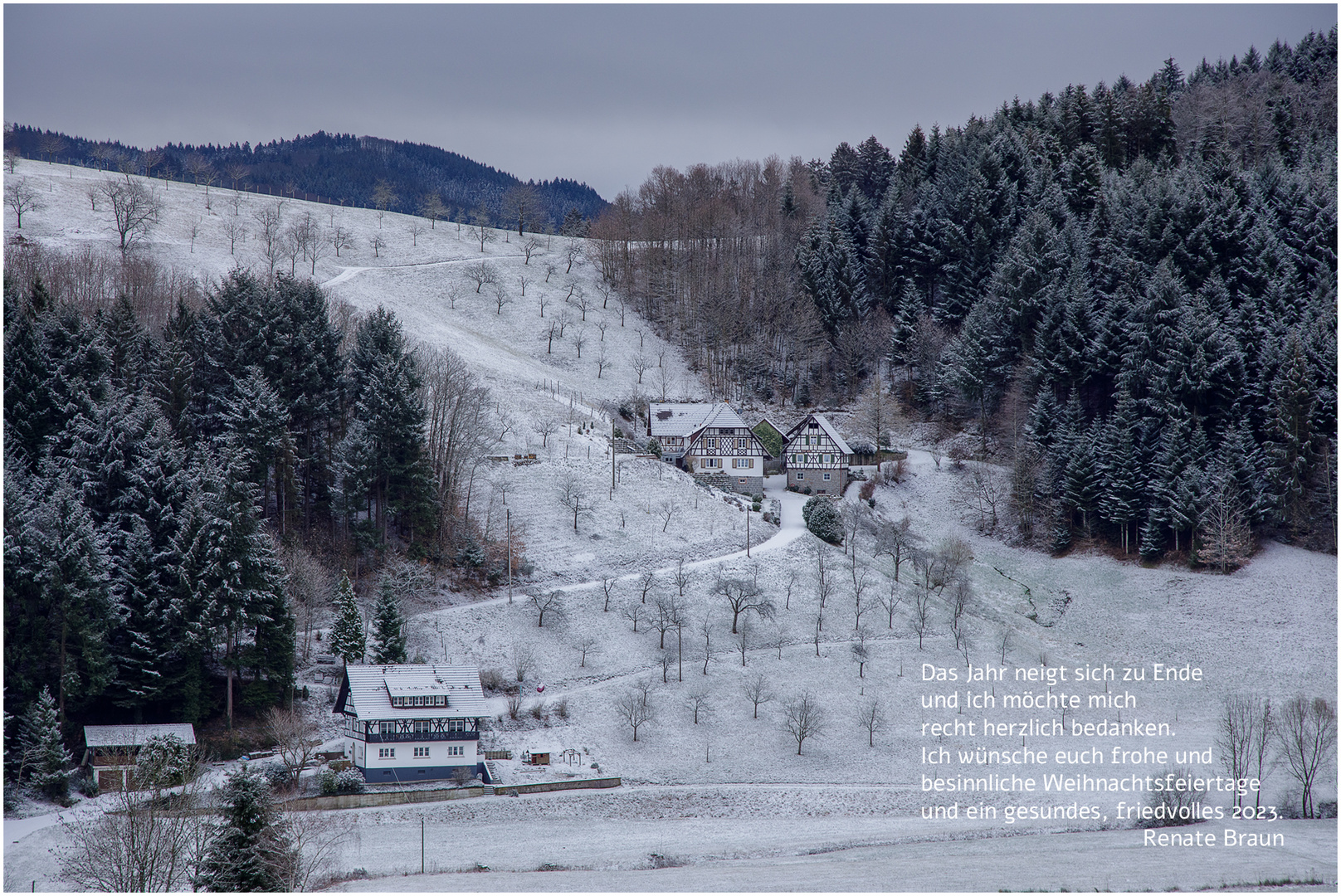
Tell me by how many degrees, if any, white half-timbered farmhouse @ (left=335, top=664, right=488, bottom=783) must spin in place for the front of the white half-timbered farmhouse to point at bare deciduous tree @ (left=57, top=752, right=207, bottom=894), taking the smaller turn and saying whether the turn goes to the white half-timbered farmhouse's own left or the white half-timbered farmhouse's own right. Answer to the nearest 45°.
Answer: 0° — it already faces it

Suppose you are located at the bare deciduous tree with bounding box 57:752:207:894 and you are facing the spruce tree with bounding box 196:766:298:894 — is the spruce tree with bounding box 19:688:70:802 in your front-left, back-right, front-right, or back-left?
back-left

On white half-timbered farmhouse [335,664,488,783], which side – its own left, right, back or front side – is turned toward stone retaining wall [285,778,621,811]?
front

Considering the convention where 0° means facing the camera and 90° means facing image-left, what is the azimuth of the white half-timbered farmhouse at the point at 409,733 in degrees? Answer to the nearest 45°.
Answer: approximately 0°

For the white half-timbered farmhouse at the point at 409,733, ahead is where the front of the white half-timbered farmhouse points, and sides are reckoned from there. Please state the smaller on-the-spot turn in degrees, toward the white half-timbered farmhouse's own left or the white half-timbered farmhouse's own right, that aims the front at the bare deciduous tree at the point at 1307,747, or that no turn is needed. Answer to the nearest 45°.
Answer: approximately 90° to the white half-timbered farmhouse's own left

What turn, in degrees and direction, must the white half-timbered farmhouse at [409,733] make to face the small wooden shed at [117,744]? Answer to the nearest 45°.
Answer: approximately 90° to its right

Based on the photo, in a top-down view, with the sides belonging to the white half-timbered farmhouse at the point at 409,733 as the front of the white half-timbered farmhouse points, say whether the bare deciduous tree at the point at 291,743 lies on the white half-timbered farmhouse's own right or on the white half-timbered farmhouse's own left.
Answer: on the white half-timbered farmhouse's own right
